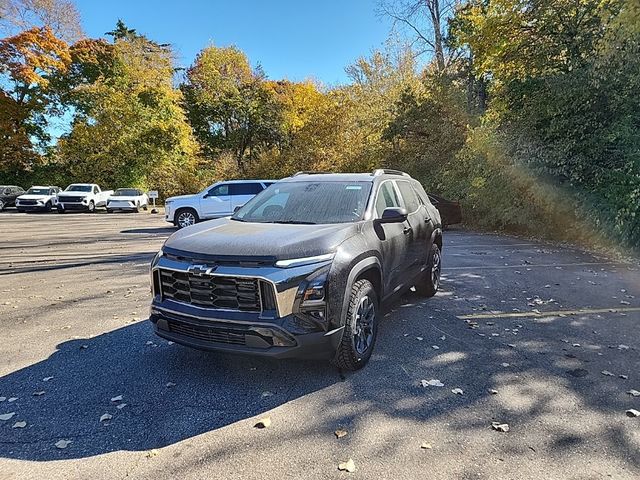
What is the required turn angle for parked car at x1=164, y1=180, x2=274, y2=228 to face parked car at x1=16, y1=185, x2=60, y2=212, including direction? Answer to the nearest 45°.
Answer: approximately 45° to its right

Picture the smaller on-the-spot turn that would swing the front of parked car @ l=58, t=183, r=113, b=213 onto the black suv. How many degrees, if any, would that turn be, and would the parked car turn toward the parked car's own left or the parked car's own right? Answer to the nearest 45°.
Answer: approximately 45° to the parked car's own left

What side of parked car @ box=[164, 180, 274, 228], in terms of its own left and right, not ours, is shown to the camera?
left

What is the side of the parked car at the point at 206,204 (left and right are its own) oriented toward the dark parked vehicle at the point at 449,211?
back

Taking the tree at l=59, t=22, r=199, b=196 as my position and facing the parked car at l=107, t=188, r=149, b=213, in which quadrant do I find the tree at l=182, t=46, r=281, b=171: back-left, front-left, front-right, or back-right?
back-left

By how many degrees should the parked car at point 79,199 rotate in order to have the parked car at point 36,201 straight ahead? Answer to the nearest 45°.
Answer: approximately 45° to its right

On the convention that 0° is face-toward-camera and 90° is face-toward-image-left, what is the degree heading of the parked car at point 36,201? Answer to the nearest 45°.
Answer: approximately 45°

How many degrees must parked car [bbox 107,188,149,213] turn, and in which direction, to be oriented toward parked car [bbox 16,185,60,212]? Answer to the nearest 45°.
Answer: approximately 45° to its right

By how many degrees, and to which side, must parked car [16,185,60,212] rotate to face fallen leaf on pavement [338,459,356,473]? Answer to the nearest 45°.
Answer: approximately 45° to its left
